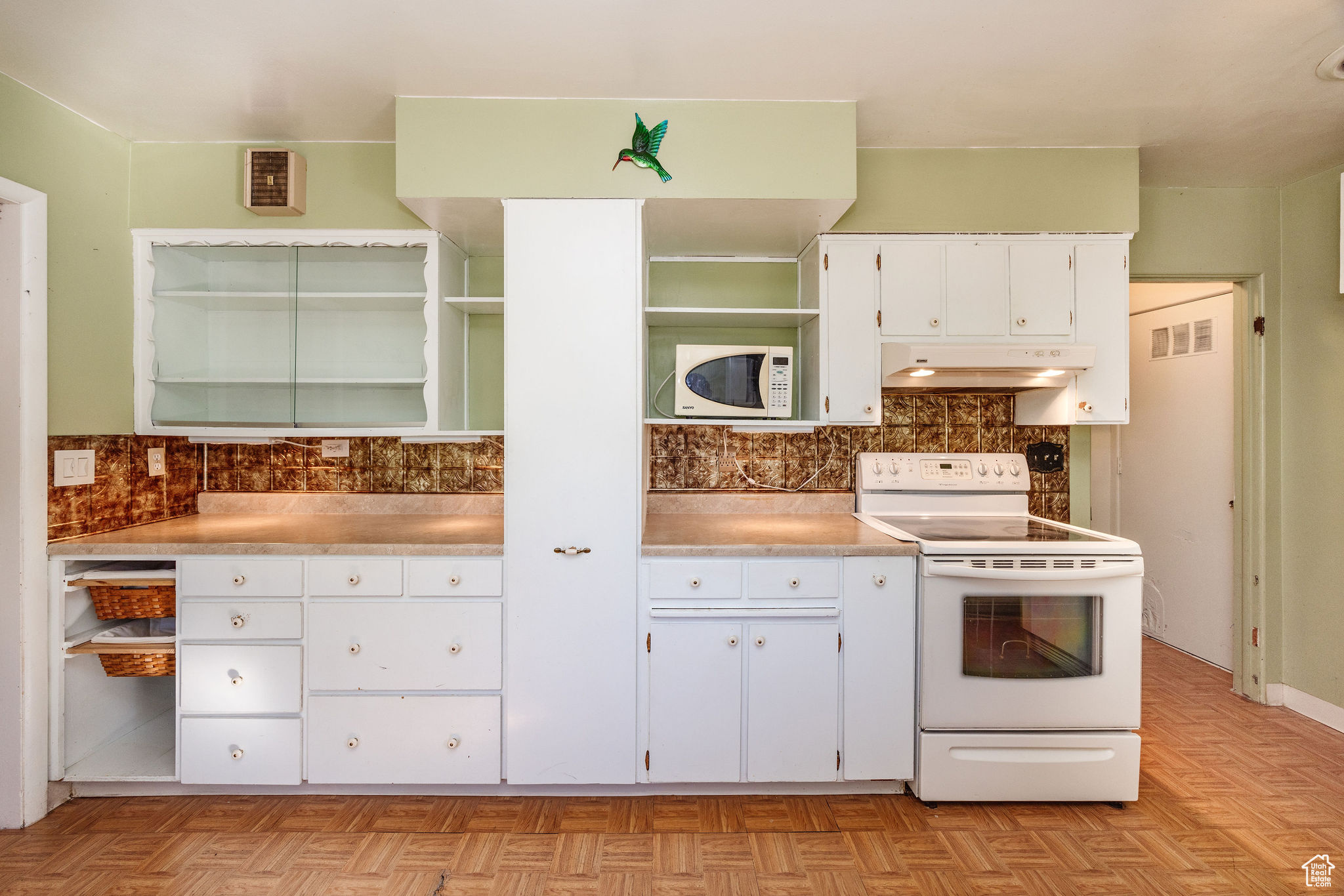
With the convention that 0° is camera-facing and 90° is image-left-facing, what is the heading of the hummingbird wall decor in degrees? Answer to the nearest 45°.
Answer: approximately 90°

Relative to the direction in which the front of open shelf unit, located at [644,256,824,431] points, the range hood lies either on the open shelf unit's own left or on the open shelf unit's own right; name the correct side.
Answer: on the open shelf unit's own left

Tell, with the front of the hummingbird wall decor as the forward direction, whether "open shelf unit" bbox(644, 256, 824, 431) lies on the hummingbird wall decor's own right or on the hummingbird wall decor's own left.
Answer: on the hummingbird wall decor's own right

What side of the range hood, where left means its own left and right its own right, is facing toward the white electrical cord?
right

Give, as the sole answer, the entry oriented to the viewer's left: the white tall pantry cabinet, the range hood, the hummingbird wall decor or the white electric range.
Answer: the hummingbird wall decor

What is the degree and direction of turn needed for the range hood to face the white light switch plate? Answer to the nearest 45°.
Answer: approximately 45° to its right

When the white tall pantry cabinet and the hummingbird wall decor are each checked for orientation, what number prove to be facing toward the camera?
1

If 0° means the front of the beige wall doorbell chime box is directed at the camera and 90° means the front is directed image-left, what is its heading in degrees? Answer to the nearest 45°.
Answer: approximately 0°

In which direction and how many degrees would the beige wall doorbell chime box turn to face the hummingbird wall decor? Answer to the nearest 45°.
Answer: approximately 45° to its left

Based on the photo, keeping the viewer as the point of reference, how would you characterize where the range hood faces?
facing the viewer

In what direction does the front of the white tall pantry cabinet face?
toward the camera

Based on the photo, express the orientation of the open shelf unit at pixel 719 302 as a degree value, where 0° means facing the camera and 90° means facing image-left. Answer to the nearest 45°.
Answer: approximately 0°
